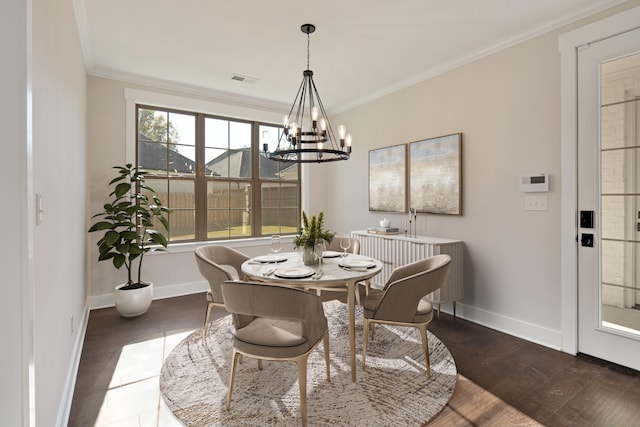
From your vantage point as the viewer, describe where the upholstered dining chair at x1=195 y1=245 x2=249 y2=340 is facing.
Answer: facing the viewer and to the right of the viewer

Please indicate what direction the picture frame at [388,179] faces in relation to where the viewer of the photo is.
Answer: facing the viewer and to the left of the viewer

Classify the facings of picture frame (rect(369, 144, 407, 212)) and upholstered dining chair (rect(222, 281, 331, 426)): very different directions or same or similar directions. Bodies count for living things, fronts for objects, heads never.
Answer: very different directions

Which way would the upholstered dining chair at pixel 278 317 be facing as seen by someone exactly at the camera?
facing away from the viewer and to the right of the viewer

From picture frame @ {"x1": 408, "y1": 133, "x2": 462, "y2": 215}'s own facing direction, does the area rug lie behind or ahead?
ahead

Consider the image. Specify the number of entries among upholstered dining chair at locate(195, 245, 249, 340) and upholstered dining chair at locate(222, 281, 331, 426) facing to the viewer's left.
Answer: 0

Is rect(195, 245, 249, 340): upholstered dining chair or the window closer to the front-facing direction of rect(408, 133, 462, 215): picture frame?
the upholstered dining chair

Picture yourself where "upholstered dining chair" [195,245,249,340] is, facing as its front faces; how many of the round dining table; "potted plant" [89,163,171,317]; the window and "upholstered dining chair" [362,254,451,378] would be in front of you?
2

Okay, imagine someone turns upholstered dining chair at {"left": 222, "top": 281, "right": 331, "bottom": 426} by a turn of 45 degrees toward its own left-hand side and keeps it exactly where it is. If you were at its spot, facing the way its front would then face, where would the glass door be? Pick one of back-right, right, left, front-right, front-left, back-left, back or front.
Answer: right

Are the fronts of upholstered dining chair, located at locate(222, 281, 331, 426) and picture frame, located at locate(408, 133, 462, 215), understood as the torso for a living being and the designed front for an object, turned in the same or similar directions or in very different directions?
very different directions

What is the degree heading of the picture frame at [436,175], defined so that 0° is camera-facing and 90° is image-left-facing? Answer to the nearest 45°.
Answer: approximately 45°

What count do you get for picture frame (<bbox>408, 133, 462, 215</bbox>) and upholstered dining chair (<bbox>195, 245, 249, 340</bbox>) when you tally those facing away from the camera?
0

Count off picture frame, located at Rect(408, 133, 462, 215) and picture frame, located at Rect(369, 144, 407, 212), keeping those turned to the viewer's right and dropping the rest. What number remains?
0

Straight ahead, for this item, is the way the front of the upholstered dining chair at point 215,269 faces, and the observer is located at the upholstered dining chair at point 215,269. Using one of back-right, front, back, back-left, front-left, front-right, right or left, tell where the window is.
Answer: back-left

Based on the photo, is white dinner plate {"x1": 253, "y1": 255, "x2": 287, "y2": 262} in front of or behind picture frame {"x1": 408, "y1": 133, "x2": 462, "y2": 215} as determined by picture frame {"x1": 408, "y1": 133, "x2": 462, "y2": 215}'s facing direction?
in front

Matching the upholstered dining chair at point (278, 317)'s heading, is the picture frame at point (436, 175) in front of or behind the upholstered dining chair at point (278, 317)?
in front

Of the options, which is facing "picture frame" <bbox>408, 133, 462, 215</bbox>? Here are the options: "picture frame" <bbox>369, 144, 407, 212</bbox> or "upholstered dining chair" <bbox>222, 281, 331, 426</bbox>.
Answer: the upholstered dining chair
